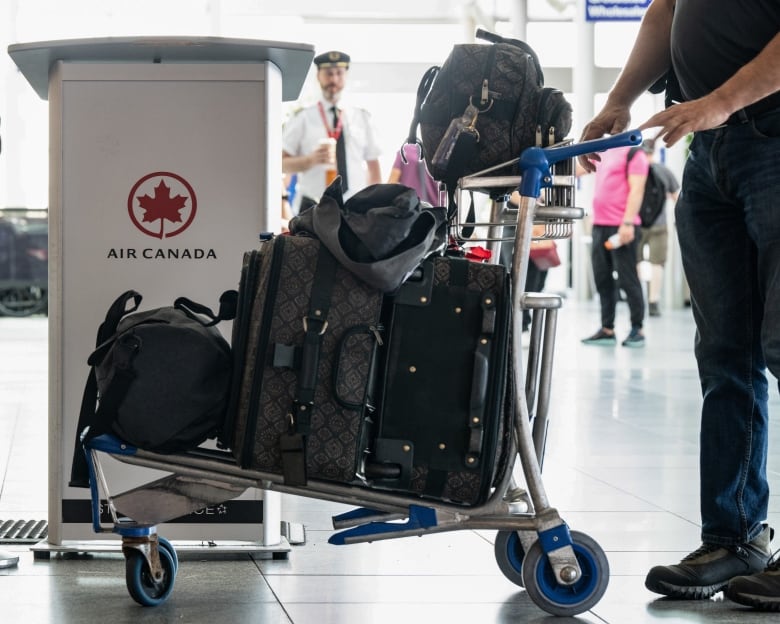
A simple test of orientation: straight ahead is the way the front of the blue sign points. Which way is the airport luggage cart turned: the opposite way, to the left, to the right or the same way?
to the right

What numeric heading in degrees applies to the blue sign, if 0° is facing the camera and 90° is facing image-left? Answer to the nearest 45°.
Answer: approximately 0°

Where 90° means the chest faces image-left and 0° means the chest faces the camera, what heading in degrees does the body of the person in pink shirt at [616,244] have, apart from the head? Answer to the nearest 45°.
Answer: approximately 45°

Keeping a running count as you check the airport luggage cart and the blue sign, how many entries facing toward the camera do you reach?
1

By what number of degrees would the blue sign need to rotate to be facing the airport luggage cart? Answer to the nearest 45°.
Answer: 0° — it already faces it

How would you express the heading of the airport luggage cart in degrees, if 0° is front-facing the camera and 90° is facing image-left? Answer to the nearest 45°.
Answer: approximately 90°

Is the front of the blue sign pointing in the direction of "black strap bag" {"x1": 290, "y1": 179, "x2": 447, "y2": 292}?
yes
